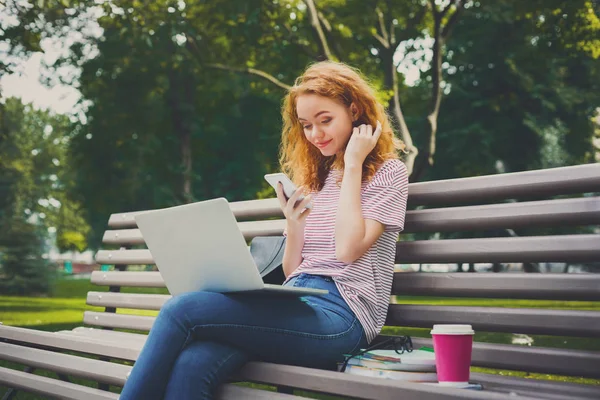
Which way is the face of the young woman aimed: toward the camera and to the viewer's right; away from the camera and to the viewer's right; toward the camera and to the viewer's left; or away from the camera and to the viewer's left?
toward the camera and to the viewer's left

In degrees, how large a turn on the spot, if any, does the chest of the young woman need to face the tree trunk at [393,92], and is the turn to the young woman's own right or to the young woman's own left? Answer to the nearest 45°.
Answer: approximately 135° to the young woman's own right

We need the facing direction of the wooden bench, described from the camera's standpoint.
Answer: facing the viewer and to the left of the viewer

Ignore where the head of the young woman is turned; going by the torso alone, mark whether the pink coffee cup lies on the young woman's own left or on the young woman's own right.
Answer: on the young woman's own left

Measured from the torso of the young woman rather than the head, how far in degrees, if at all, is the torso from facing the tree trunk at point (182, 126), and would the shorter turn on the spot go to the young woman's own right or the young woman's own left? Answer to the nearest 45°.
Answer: approximately 135° to the young woman's own right

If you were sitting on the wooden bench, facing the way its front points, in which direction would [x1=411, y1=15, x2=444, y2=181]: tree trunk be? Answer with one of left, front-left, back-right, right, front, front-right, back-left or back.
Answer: back-right

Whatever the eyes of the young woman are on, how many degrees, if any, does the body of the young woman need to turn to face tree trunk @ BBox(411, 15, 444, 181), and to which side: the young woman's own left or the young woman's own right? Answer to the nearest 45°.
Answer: approximately 135° to the young woman's own right

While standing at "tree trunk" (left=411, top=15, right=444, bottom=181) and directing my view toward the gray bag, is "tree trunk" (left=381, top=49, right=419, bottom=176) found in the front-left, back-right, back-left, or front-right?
front-right
